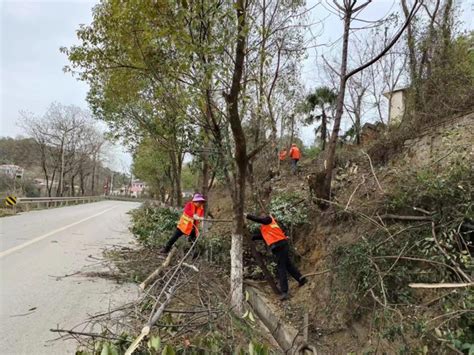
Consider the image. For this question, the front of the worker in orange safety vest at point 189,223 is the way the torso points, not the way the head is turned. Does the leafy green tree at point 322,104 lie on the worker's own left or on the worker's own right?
on the worker's own left

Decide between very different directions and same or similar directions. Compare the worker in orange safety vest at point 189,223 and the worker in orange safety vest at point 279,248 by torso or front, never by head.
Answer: very different directions

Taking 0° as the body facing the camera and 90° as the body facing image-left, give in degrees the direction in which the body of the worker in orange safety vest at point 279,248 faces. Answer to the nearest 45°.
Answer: approximately 135°

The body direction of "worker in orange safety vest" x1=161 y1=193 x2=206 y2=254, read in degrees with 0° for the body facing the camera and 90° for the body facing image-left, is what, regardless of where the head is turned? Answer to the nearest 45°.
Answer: approximately 315°

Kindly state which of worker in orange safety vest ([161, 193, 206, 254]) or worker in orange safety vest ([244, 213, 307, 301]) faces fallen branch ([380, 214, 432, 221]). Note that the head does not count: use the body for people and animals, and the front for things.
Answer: worker in orange safety vest ([161, 193, 206, 254])
